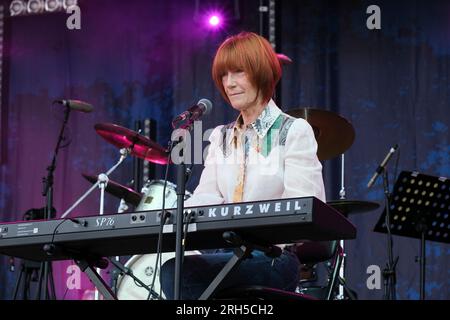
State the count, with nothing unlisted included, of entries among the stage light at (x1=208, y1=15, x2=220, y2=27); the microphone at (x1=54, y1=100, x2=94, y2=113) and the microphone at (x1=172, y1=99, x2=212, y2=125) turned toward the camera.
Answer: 1

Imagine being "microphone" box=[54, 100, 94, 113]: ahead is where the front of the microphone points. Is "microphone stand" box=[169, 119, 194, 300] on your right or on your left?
on your right

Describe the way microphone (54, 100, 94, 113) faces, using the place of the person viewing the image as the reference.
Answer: facing to the right of the viewer

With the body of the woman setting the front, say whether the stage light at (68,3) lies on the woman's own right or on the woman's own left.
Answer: on the woman's own right

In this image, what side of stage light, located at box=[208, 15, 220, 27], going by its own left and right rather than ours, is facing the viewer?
front

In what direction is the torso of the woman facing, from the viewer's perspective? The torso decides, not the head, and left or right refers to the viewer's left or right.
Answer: facing the viewer and to the left of the viewer

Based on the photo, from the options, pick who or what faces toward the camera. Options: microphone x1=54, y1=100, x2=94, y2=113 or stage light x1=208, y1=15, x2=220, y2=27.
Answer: the stage light

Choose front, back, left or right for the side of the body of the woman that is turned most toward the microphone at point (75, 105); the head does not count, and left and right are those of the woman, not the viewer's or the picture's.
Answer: right

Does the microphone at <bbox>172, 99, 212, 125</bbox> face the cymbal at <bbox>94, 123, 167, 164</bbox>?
no

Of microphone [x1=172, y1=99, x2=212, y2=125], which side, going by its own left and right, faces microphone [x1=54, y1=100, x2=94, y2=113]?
left

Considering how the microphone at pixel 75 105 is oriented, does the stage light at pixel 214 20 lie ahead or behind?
ahead

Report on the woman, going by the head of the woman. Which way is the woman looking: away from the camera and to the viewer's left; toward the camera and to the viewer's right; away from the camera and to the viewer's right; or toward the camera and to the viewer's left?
toward the camera and to the viewer's left

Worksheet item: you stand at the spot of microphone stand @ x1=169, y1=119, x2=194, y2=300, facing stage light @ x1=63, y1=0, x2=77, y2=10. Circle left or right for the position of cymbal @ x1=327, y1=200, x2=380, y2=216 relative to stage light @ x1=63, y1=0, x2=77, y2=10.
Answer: right

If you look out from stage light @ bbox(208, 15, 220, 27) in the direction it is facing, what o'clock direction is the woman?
The woman is roughly at 12 o'clock from the stage light.

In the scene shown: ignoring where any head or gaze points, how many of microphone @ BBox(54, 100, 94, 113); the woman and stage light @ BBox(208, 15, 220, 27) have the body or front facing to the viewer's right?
1

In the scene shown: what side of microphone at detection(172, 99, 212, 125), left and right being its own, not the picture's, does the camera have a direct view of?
right
